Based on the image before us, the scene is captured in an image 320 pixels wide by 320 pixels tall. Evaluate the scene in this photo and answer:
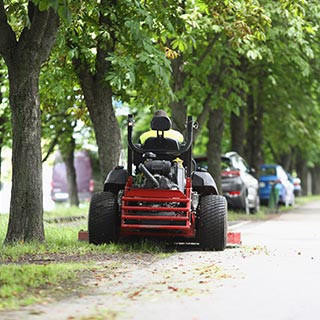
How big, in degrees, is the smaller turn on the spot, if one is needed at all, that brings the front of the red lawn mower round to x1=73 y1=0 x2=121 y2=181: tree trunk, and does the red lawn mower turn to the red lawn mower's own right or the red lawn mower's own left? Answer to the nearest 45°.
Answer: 0° — it already faces it

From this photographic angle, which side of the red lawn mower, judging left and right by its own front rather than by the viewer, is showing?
back

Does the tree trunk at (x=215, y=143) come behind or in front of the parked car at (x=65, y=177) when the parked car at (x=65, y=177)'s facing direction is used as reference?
behind

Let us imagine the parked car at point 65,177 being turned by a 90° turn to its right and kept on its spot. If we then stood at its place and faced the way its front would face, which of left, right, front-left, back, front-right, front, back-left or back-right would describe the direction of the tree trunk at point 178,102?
right

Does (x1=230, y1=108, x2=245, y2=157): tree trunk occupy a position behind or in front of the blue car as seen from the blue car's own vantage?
behind
